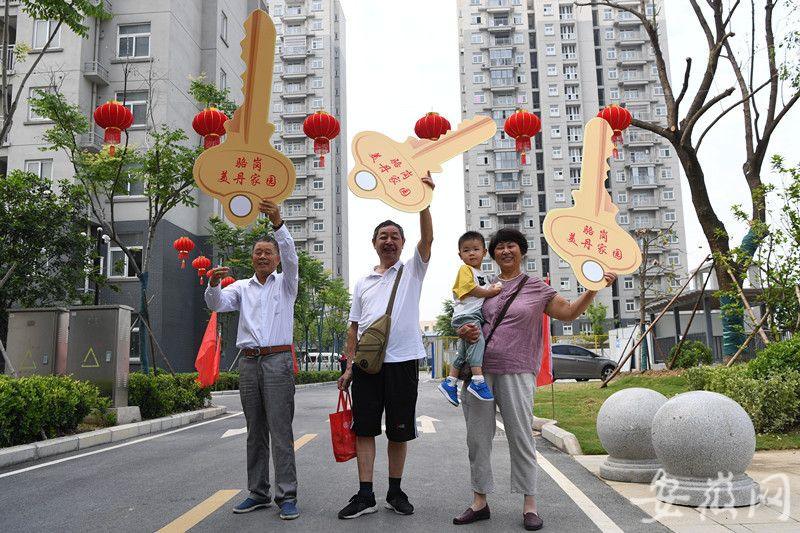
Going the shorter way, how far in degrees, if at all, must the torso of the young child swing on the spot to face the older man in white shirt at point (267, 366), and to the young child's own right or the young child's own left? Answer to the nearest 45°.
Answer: approximately 135° to the young child's own right

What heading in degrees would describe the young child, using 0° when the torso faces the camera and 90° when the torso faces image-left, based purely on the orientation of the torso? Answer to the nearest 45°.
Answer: approximately 315°

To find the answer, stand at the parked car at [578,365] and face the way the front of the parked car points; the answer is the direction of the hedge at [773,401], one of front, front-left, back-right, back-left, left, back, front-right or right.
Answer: right

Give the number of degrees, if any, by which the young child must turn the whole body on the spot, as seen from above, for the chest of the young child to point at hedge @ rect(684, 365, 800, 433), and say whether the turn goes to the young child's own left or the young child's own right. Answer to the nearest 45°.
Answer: approximately 90° to the young child's own left

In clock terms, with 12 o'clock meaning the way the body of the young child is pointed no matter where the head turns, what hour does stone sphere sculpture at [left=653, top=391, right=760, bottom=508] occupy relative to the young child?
The stone sphere sculpture is roughly at 10 o'clock from the young child.

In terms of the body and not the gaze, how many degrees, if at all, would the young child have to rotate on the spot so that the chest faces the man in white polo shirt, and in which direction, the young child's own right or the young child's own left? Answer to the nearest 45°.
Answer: approximately 135° to the young child's own right

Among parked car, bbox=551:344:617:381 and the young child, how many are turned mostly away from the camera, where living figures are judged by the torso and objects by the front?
0

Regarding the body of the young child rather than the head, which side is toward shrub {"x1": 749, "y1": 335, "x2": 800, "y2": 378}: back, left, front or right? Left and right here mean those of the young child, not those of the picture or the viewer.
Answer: left

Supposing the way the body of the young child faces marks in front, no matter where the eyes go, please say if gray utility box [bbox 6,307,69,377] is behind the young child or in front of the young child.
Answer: behind

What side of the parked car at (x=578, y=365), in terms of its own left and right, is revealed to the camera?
right
